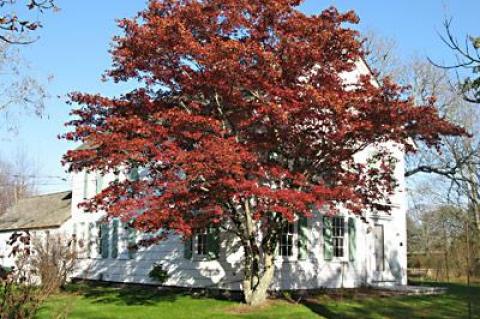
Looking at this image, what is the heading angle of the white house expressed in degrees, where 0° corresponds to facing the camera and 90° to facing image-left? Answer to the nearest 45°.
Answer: approximately 315°

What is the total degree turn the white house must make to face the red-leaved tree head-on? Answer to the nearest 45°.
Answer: approximately 45° to its right
